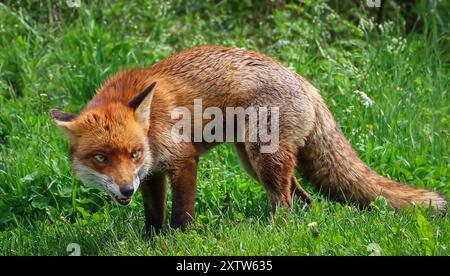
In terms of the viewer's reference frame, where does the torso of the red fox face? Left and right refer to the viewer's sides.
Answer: facing the viewer and to the left of the viewer

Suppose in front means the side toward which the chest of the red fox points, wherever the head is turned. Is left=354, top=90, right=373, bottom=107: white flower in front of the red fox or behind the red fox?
behind
